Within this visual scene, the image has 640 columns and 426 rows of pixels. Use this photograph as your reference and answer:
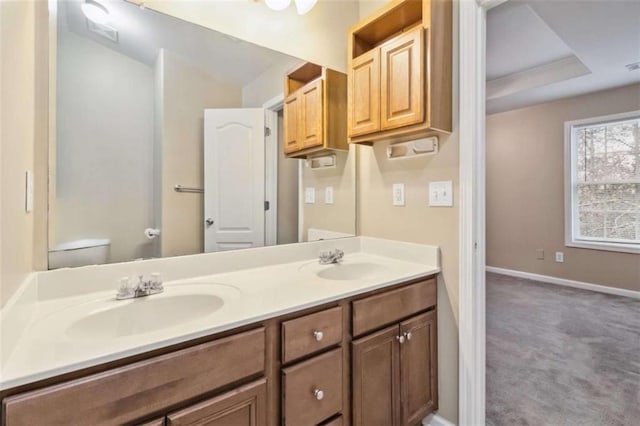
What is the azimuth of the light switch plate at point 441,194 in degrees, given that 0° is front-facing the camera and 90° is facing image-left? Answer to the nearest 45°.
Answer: approximately 45°

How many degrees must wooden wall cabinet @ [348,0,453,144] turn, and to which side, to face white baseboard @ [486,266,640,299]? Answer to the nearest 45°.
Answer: approximately 180°

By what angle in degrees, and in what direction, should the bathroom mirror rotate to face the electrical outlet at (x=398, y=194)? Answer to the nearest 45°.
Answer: approximately 45° to its left

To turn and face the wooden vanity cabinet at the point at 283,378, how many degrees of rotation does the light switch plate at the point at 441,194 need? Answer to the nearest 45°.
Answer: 0° — it already faces it

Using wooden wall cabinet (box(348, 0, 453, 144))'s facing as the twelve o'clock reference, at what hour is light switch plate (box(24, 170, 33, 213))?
The light switch plate is roughly at 12 o'clock from the wooden wall cabinet.

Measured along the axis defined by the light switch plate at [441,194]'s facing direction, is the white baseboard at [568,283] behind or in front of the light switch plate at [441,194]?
behind

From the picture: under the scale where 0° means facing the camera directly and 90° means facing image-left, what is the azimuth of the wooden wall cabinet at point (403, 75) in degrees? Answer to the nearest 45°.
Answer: approximately 45°
